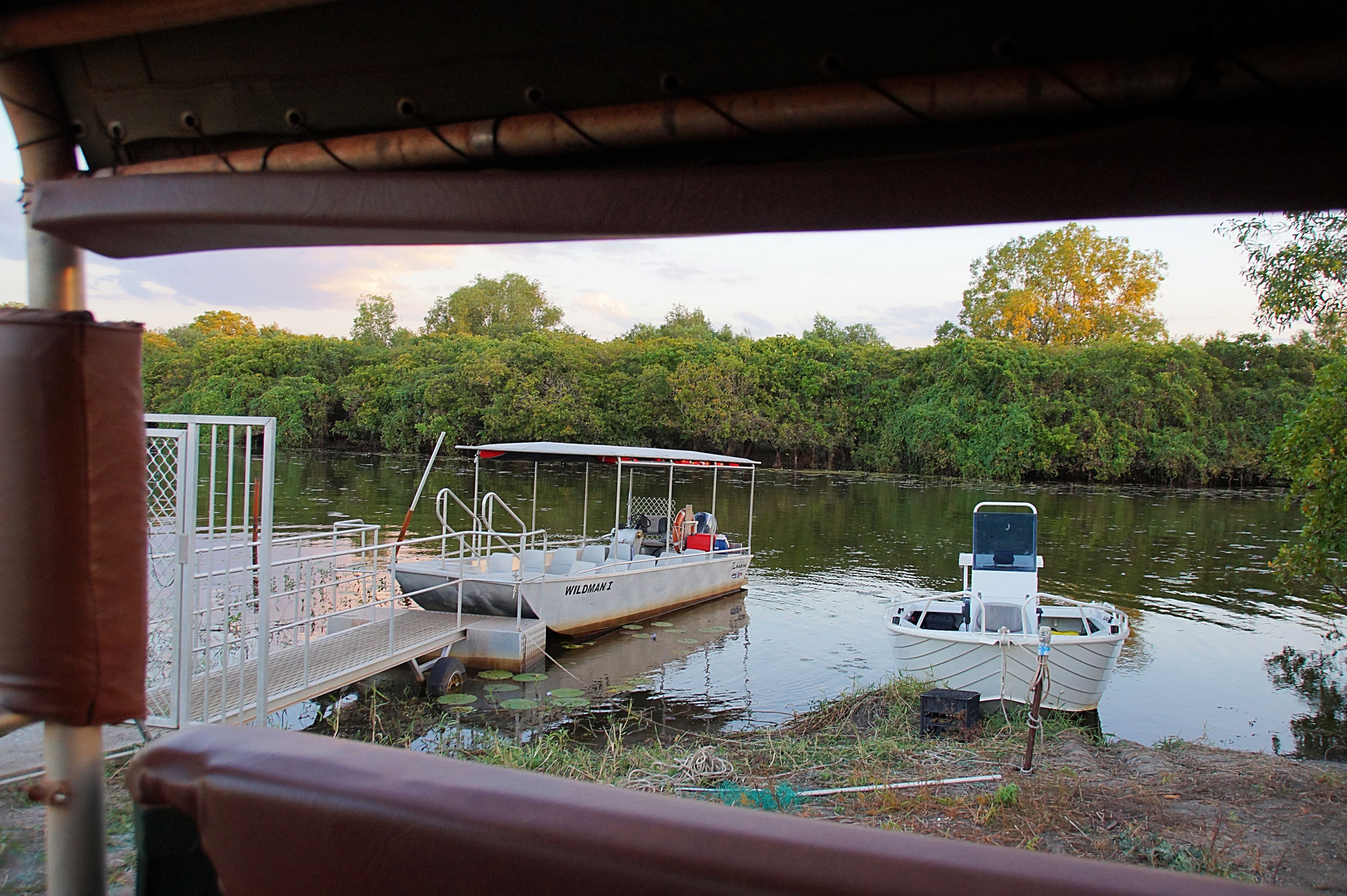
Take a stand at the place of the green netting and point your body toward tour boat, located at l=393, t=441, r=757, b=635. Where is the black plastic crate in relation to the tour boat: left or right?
right

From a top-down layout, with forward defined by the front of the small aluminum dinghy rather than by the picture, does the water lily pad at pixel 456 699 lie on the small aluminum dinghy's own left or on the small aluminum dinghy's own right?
on the small aluminum dinghy's own right

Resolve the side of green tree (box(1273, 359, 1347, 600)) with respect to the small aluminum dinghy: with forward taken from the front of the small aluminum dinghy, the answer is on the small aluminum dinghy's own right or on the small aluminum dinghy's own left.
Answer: on the small aluminum dinghy's own left

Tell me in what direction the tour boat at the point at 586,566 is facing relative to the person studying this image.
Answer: facing the viewer and to the left of the viewer

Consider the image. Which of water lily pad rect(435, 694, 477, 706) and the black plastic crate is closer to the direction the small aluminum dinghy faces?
the black plastic crate

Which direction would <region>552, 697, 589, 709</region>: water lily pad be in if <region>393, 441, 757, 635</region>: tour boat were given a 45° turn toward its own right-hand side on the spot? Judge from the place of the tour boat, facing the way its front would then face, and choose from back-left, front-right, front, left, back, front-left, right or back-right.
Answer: left
